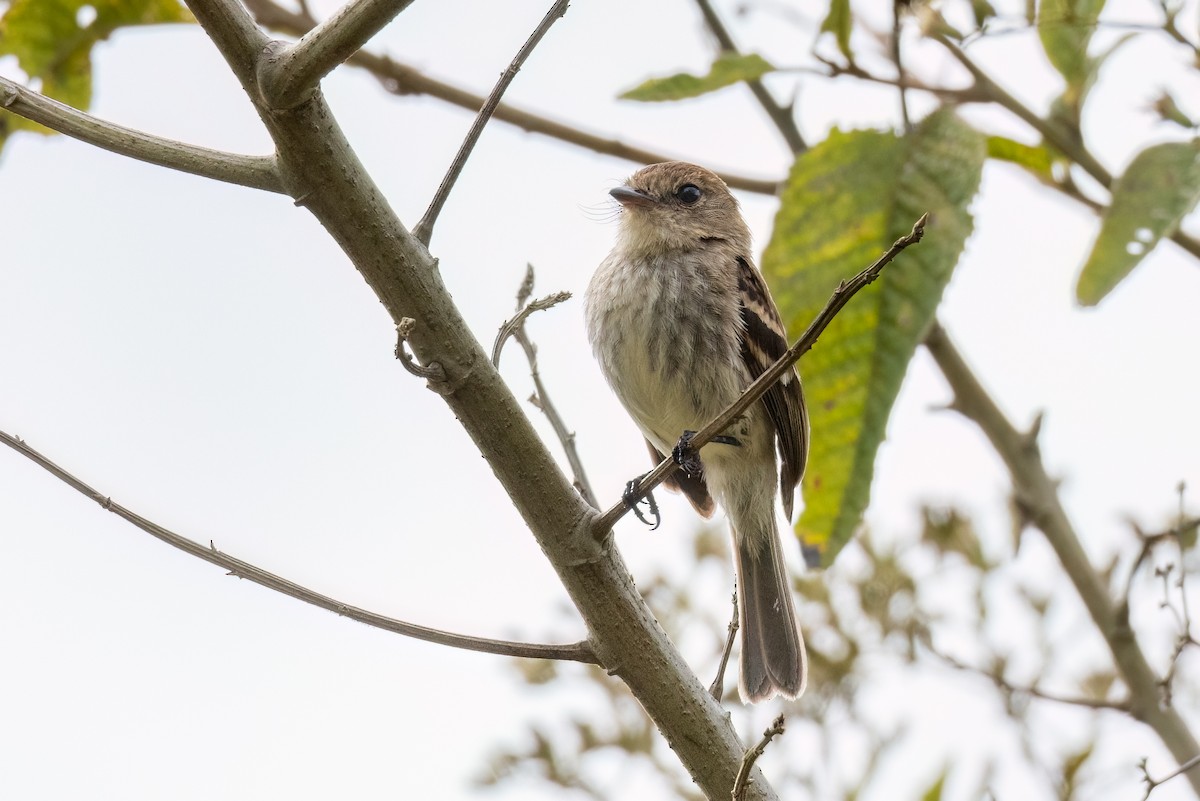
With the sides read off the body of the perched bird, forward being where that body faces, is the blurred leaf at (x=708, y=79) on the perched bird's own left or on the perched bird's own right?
on the perched bird's own right

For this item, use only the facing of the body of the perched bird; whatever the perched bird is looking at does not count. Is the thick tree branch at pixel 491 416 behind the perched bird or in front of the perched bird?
in front

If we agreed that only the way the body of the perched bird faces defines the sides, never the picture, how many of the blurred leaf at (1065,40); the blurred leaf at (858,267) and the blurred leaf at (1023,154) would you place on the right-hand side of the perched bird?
0
